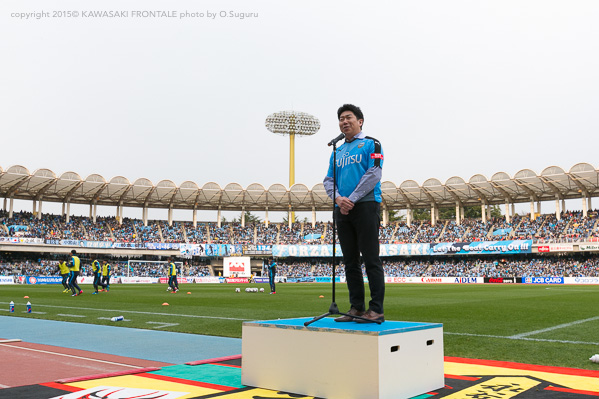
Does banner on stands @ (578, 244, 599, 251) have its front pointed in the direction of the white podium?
yes

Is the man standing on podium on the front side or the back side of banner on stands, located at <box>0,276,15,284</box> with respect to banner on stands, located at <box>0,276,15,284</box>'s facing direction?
on the front side

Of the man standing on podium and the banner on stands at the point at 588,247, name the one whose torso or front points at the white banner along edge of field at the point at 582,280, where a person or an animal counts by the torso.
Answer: the banner on stands at the point at 588,247

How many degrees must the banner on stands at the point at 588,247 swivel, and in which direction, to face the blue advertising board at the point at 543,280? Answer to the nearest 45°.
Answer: approximately 45° to its right

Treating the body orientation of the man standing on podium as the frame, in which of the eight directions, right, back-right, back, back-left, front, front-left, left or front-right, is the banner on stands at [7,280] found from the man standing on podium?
right

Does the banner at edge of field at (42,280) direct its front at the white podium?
yes

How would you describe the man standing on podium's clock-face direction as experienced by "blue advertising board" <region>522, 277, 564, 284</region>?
The man standing on podium is roughly at 12 o'clock from the blue advertising board.
